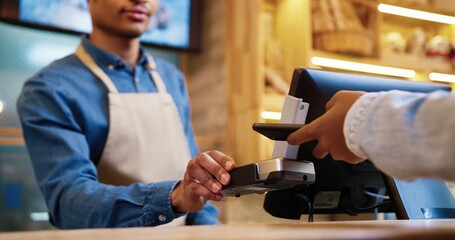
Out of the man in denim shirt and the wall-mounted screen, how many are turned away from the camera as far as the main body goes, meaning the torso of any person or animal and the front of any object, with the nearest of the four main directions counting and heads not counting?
0

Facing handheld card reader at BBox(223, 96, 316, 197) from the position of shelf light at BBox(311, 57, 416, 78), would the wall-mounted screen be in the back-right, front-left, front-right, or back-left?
front-right

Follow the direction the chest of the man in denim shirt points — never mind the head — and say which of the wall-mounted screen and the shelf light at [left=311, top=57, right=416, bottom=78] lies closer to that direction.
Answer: the shelf light

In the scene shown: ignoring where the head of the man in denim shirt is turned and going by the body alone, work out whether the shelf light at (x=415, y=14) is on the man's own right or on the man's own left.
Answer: on the man's own left

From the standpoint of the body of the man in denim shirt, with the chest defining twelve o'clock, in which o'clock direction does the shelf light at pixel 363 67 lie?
The shelf light is roughly at 9 o'clock from the man in denim shirt.

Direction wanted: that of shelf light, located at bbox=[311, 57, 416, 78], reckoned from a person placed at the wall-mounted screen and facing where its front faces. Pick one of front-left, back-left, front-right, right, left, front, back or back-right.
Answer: front-left

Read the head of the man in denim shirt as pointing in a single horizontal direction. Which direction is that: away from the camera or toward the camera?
toward the camera

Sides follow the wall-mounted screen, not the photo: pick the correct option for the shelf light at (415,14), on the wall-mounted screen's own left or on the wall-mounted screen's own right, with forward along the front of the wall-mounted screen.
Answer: on the wall-mounted screen's own left

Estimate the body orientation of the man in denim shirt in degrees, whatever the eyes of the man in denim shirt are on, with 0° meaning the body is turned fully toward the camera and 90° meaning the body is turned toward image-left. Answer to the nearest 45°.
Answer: approximately 315°

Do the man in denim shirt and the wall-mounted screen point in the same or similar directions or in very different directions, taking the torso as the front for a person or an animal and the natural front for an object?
same or similar directions

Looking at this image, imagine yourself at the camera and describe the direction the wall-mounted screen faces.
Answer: facing the viewer and to the right of the viewer
